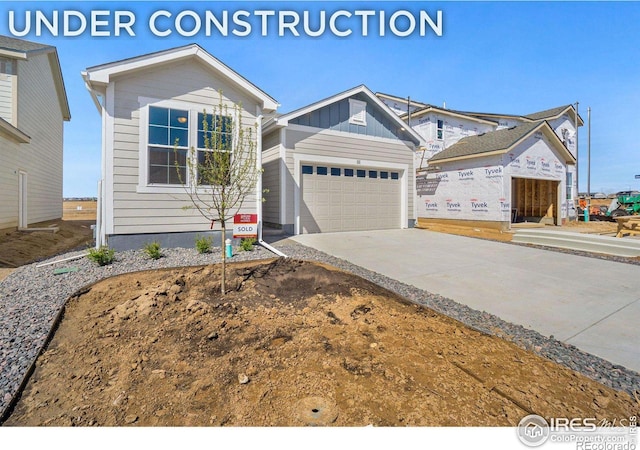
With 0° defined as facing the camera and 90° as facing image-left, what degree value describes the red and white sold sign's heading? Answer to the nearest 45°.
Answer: approximately 0°
